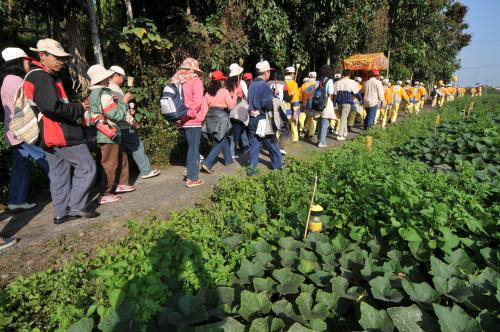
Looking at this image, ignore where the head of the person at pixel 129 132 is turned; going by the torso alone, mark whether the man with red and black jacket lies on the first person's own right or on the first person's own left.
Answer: on the first person's own right

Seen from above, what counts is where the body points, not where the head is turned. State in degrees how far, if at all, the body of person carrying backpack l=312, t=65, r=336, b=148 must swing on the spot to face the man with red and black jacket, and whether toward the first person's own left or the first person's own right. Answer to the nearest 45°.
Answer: approximately 180°

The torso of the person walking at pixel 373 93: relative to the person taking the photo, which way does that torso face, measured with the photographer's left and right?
facing away from the viewer and to the right of the viewer

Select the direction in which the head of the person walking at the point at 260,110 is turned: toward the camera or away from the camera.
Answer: away from the camera

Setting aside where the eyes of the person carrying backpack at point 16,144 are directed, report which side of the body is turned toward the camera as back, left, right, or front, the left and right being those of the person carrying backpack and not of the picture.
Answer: right

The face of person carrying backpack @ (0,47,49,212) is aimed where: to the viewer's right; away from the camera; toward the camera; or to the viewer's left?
to the viewer's right

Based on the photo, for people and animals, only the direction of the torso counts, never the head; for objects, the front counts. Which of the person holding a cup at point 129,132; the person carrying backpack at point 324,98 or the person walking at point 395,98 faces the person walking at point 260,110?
the person holding a cup at point 129,132

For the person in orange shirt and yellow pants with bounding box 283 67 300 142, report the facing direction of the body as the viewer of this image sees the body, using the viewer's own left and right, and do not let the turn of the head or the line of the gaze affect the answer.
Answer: facing away from the viewer and to the right of the viewer

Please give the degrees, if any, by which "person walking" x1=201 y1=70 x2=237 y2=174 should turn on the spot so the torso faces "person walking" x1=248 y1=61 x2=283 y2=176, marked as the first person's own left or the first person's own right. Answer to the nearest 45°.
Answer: approximately 90° to the first person's own right

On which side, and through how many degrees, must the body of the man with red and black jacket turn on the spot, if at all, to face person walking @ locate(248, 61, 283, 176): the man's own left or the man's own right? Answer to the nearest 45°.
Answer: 0° — they already face them

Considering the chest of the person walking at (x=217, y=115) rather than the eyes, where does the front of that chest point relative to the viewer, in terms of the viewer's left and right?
facing away from the viewer and to the right of the viewer

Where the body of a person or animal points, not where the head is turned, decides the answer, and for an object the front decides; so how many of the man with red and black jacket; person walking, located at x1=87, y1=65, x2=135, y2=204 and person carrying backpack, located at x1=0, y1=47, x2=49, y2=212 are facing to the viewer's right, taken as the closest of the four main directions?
3

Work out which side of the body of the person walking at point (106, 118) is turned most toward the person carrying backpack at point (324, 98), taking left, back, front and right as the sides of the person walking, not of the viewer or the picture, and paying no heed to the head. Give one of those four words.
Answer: front

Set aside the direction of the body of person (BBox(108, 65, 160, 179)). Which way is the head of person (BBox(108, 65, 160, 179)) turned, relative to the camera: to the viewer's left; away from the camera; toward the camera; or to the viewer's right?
to the viewer's right

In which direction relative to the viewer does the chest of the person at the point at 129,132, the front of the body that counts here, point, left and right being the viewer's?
facing to the right of the viewer

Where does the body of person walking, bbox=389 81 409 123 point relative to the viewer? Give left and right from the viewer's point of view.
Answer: facing away from the viewer and to the right of the viewer

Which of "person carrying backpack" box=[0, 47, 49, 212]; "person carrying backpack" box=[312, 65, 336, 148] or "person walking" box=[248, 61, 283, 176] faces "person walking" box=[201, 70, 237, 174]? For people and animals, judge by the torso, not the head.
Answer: "person carrying backpack" box=[0, 47, 49, 212]

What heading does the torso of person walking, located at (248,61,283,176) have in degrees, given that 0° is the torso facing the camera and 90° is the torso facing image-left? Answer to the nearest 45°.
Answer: approximately 225°

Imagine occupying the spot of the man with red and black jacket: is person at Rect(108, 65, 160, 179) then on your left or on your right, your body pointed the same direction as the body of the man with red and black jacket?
on your left

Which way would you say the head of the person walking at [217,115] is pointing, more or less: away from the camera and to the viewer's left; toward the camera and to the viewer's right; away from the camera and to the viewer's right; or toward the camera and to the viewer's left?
away from the camera and to the viewer's right

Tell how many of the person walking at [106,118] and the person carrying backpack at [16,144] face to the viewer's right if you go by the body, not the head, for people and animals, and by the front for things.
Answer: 2
